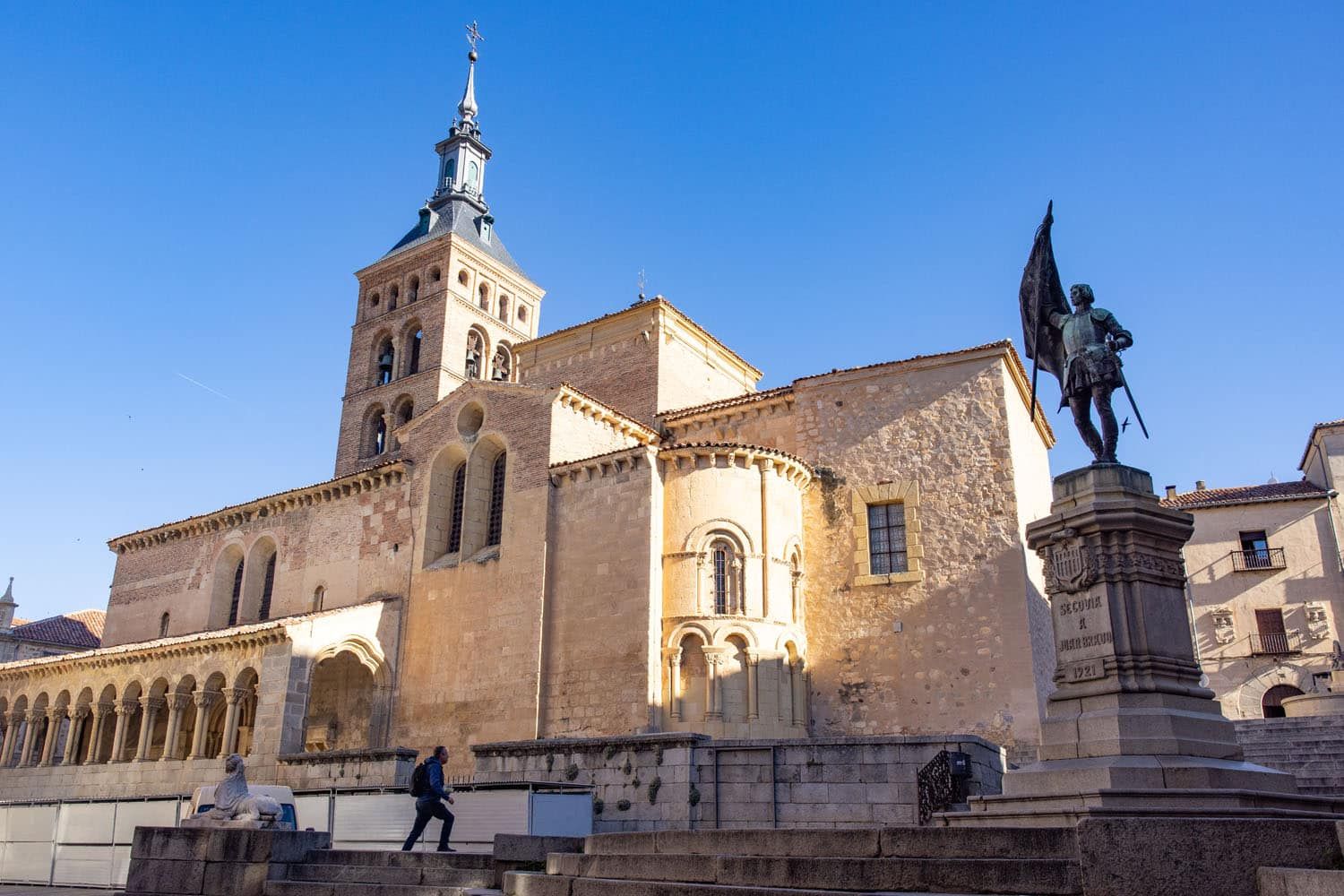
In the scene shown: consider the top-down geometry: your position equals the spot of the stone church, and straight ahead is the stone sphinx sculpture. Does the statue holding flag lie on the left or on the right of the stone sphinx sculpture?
left

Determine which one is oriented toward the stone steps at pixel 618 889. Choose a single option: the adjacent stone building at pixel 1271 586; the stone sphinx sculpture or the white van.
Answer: the adjacent stone building

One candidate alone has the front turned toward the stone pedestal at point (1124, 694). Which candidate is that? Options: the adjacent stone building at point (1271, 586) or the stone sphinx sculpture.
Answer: the adjacent stone building

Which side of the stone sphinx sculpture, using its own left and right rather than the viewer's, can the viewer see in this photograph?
left

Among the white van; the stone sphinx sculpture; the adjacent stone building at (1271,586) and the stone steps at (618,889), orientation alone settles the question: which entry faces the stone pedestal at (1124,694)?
the adjacent stone building

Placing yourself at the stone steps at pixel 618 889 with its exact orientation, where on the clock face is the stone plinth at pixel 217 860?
The stone plinth is roughly at 4 o'clock from the stone steps.

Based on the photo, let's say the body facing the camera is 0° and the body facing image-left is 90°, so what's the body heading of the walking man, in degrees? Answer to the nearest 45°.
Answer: approximately 270°

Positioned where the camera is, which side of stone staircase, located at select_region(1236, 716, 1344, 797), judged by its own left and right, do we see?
front

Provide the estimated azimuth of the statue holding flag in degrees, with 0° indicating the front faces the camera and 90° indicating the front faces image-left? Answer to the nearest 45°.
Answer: approximately 45°

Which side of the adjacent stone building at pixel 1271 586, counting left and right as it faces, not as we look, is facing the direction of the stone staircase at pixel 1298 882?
front

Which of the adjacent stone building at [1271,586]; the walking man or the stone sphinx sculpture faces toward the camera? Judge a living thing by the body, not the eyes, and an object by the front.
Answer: the adjacent stone building

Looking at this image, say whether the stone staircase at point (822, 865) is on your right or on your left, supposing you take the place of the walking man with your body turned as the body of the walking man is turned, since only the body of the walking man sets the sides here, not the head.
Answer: on your right
